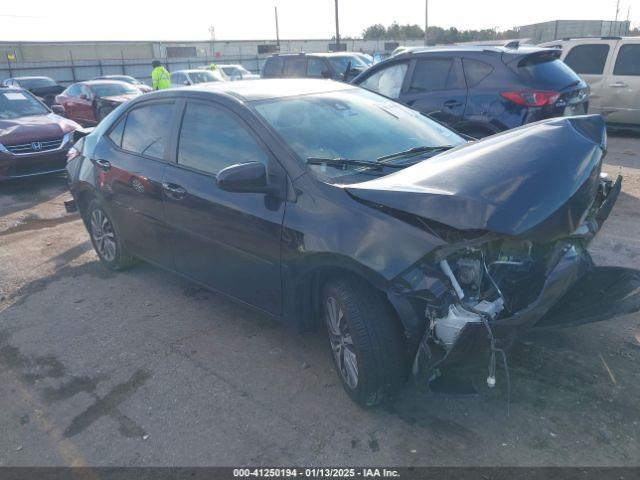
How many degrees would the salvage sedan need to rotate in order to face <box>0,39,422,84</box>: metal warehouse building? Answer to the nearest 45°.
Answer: approximately 180°

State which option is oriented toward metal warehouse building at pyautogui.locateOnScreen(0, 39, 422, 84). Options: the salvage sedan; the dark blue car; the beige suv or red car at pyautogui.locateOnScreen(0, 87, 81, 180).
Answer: the dark blue car

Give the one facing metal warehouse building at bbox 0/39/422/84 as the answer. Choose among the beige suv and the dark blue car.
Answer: the dark blue car

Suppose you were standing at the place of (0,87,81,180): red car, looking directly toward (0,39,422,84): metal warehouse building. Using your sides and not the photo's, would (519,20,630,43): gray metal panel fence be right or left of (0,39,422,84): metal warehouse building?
right

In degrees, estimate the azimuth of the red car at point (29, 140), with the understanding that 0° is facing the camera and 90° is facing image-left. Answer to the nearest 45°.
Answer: approximately 315°

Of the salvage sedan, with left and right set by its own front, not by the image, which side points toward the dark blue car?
left

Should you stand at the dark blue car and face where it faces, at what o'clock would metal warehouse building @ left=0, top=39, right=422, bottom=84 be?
The metal warehouse building is roughly at 12 o'clock from the dark blue car.

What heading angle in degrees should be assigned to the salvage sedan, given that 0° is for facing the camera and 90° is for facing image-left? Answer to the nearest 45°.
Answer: approximately 315°

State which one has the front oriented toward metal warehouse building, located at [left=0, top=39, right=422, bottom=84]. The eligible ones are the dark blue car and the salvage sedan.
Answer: the dark blue car

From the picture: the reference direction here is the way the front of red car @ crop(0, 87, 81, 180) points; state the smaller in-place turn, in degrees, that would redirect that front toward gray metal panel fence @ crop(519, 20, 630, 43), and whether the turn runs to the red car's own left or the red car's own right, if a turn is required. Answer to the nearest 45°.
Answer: approximately 90° to the red car's own left

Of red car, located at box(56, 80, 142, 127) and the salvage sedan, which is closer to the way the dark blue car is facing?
the red car
